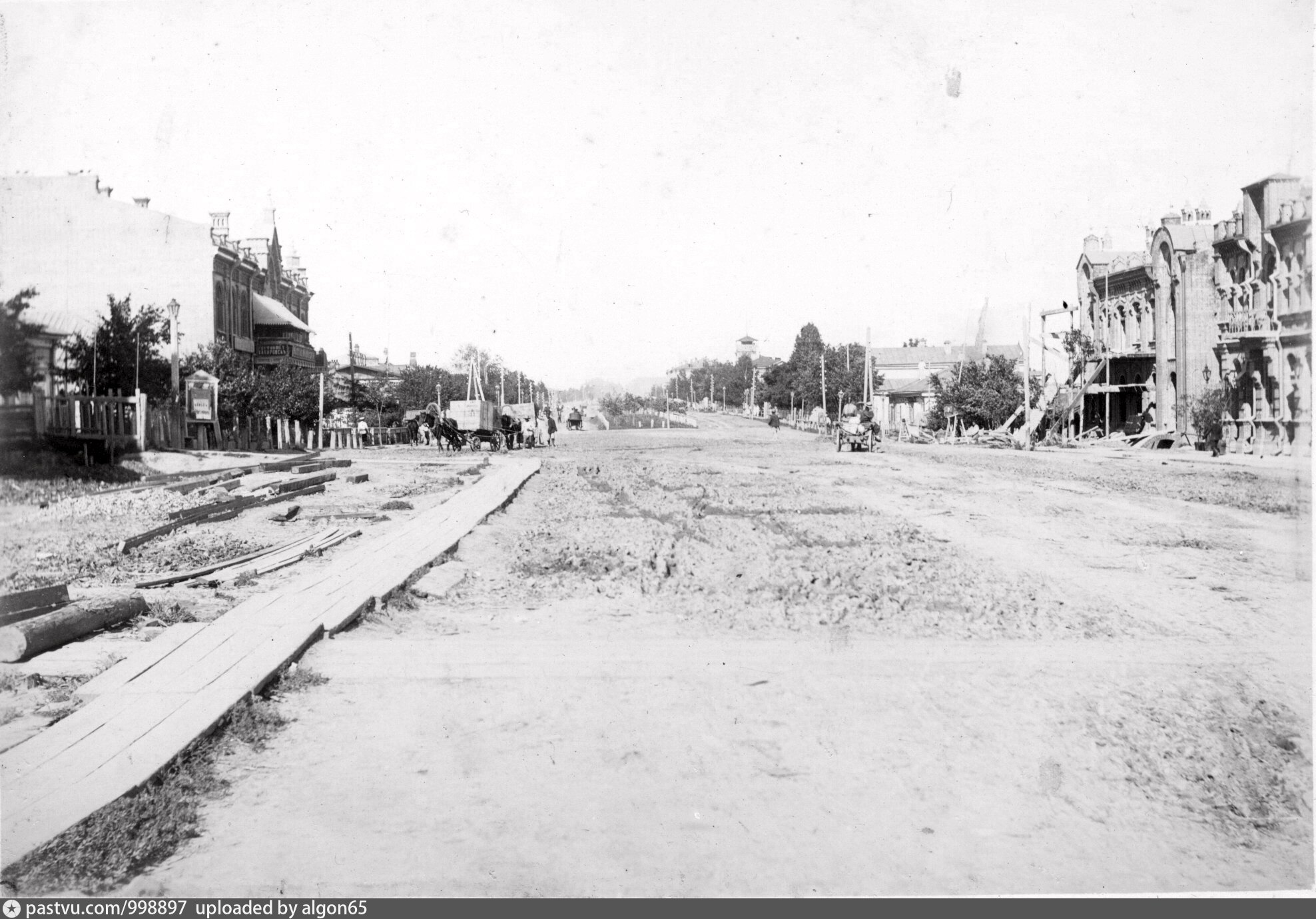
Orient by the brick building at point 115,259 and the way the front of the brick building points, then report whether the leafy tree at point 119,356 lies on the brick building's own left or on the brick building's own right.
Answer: on the brick building's own right

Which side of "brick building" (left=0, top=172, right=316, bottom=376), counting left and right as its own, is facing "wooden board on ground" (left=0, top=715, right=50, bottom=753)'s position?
right

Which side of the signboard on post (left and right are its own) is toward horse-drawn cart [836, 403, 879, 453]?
left

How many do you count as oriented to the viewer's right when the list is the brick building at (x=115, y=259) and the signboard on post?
1

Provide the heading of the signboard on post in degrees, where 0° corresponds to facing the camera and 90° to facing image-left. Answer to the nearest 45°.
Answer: approximately 0°

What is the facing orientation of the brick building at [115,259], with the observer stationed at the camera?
facing to the right of the viewer

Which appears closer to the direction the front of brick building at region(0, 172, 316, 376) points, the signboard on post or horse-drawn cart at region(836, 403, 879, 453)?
the horse-drawn cart

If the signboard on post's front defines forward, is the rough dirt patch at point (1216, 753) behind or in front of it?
in front

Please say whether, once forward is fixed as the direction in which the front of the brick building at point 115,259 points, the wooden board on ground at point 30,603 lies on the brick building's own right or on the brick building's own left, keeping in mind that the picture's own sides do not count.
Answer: on the brick building's own right

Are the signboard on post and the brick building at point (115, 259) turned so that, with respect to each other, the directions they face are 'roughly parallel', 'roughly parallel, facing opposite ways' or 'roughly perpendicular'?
roughly perpendicular
